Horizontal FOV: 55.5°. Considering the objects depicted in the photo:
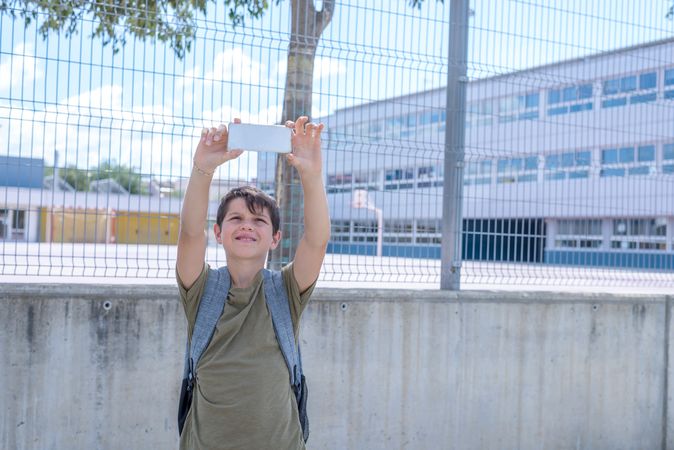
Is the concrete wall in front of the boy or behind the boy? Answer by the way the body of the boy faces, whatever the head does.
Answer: behind

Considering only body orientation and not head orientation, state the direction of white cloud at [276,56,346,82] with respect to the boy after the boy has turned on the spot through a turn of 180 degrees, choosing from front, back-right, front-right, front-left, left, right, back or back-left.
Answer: front

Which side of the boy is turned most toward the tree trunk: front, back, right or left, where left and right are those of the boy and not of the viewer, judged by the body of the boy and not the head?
back

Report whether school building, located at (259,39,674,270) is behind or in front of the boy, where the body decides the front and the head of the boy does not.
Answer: behind

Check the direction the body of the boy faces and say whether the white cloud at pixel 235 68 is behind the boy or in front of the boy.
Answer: behind

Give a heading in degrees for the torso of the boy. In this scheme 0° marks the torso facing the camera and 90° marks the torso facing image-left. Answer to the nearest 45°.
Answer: approximately 0°
